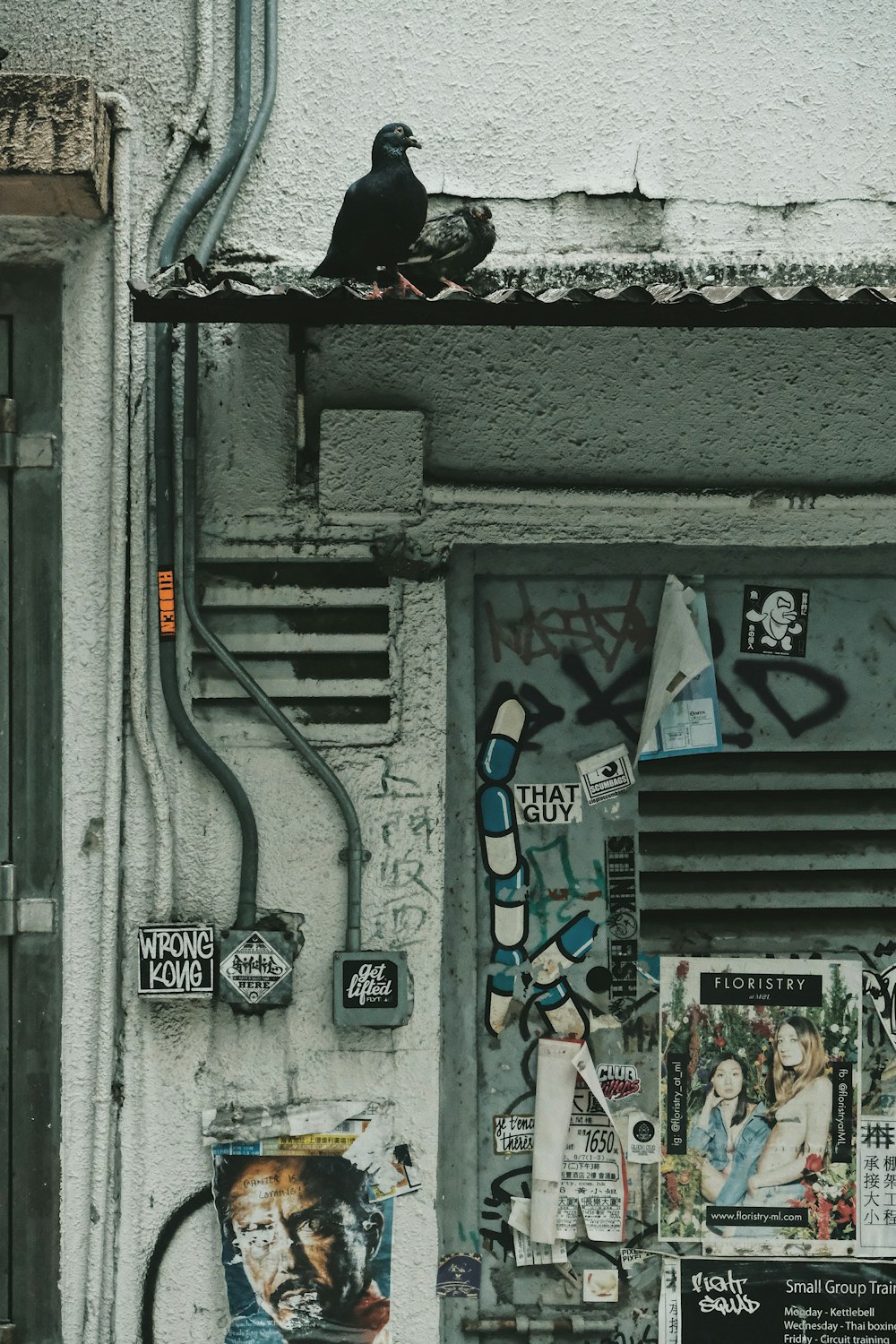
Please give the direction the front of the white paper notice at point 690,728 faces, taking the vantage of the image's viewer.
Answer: facing the viewer

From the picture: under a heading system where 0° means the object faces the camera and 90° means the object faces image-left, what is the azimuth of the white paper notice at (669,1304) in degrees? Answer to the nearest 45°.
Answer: approximately 0°

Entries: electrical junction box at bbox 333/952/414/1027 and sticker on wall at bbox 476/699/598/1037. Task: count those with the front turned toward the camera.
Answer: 2

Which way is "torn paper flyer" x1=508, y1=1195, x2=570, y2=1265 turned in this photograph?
toward the camera

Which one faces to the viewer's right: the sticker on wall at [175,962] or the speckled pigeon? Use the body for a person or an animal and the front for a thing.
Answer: the speckled pigeon

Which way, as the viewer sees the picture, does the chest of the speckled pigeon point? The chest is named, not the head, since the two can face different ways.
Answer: to the viewer's right

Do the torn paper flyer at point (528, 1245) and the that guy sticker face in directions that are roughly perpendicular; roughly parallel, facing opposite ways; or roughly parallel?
roughly parallel

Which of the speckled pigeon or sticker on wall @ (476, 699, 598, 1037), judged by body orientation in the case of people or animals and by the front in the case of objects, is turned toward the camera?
the sticker on wall

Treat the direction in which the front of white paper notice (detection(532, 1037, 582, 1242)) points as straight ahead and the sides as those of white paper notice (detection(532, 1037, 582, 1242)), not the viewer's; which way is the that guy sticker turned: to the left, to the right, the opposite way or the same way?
the same way

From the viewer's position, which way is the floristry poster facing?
facing the viewer

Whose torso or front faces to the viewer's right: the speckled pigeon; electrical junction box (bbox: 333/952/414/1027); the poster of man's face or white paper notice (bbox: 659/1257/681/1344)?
the speckled pigeon

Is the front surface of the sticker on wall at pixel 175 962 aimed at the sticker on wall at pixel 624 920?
no
